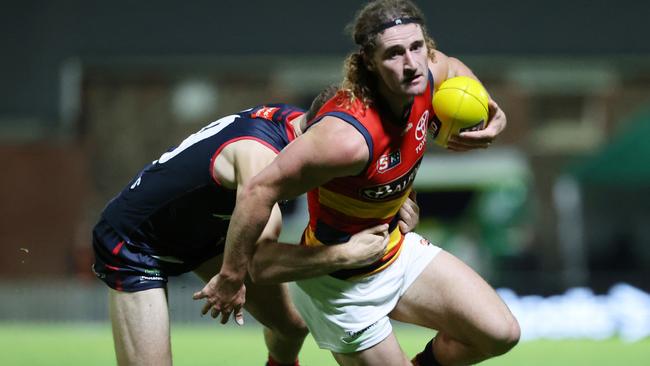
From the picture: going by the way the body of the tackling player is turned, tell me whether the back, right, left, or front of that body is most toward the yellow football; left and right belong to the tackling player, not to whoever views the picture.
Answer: front

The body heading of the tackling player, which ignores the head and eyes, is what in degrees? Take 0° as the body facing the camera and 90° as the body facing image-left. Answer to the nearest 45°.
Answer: approximately 270°
